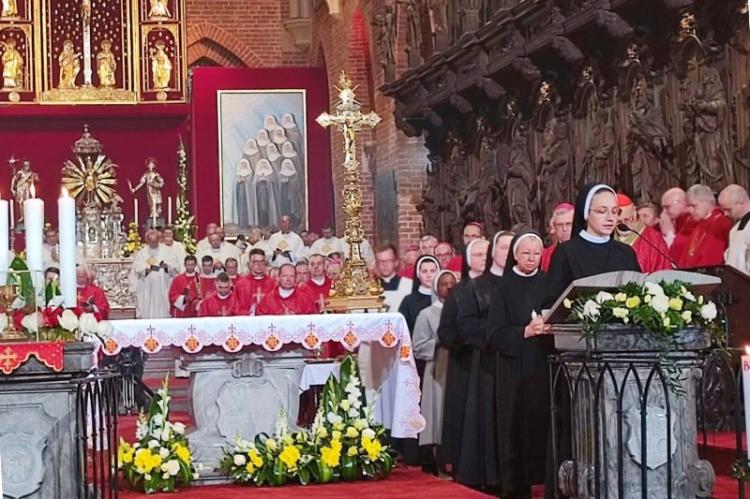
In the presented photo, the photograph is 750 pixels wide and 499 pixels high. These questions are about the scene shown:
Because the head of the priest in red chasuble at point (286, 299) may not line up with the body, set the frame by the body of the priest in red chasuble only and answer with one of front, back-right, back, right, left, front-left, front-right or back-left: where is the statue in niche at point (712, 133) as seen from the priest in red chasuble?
front-left

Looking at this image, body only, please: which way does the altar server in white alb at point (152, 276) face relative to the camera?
toward the camera

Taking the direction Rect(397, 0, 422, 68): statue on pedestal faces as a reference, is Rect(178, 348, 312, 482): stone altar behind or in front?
in front

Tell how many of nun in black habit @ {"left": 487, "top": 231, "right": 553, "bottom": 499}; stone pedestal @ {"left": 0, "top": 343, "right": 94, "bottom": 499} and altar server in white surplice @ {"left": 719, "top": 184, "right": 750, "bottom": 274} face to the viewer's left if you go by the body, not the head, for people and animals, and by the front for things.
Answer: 1

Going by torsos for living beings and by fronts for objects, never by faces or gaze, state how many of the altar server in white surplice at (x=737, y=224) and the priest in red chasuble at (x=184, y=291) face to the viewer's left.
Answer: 1

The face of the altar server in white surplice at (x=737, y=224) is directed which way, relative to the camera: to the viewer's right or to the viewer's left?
to the viewer's left

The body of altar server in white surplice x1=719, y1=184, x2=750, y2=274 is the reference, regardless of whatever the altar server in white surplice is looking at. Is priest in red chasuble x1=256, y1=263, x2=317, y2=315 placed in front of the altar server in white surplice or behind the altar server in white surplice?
in front

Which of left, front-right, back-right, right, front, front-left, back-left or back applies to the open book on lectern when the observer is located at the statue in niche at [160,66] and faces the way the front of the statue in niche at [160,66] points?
front

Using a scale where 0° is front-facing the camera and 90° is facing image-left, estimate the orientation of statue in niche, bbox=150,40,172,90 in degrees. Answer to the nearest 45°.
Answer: approximately 0°

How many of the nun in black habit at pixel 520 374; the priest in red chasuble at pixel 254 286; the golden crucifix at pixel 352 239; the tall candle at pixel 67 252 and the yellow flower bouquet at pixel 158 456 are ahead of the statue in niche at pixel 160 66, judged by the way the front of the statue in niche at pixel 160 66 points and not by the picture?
5

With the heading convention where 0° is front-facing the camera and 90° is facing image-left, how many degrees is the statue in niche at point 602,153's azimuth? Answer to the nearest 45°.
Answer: approximately 45°

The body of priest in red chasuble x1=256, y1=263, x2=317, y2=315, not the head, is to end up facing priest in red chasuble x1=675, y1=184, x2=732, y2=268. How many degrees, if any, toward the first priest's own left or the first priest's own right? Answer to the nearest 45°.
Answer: approximately 45° to the first priest's own left

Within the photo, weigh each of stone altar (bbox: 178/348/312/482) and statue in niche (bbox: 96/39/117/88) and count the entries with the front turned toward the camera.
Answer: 2

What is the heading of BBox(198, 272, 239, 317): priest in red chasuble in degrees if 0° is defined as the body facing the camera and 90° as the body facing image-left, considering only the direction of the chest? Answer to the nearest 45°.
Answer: approximately 0°

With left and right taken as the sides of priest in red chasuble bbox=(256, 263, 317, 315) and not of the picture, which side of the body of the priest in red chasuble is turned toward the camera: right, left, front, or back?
front

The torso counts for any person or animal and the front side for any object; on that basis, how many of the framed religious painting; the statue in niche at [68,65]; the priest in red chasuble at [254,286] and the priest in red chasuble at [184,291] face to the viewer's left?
0

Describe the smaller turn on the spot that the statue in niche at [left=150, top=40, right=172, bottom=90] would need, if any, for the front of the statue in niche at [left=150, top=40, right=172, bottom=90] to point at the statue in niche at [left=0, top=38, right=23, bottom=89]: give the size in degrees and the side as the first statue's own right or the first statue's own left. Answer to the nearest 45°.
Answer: approximately 90° to the first statue's own right

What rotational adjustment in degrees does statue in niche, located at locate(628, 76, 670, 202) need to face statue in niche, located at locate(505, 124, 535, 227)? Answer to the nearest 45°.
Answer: approximately 90° to its right

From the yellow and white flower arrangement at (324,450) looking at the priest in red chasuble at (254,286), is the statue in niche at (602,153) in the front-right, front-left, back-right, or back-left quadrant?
front-right
